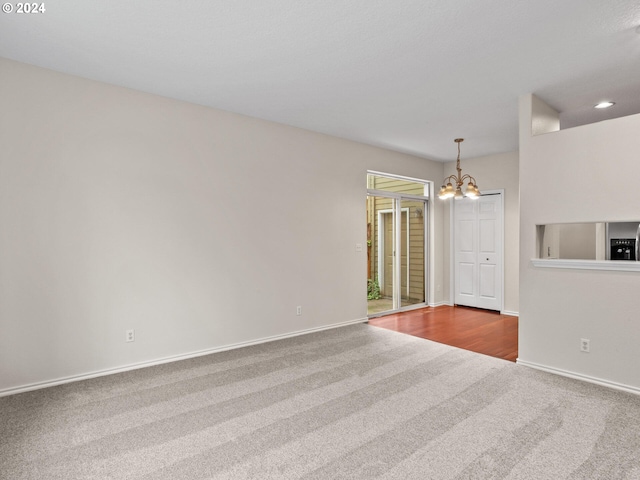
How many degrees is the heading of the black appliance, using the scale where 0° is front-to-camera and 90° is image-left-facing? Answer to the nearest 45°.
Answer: approximately 0°

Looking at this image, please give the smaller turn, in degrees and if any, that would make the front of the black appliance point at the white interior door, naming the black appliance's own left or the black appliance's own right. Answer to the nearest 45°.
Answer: approximately 135° to the black appliance's own right
